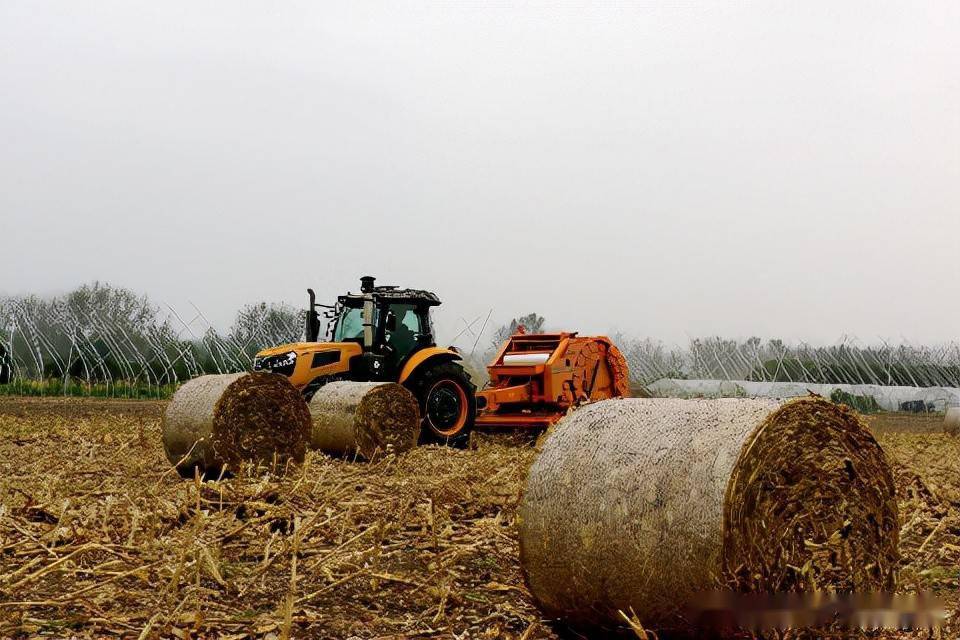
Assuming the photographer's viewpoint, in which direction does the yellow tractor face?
facing the viewer and to the left of the viewer

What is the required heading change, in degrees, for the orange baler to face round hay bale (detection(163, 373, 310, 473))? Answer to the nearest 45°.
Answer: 0° — it already faces it

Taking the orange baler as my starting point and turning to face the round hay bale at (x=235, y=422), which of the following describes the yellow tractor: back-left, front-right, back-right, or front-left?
front-right

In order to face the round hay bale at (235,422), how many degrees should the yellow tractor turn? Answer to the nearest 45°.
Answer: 0° — it already faces it

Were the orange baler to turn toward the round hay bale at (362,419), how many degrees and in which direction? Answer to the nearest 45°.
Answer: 0° — it already faces it

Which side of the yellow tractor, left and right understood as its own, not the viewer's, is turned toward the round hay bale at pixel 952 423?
back

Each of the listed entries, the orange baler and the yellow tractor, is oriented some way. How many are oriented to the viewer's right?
0

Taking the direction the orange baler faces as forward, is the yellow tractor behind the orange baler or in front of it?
in front

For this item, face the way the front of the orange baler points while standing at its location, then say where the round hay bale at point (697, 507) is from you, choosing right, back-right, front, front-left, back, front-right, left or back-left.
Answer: front-left

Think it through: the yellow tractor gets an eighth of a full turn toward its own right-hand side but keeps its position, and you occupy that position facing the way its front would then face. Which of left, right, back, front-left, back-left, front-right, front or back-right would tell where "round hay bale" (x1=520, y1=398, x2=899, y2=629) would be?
left

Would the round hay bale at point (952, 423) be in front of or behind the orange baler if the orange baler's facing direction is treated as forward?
behind

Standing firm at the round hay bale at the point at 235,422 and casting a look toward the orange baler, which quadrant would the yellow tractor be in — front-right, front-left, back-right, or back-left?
front-left
